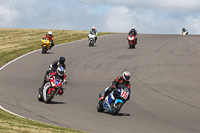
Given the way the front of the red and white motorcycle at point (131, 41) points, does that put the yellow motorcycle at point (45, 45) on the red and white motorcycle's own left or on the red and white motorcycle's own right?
on the red and white motorcycle's own right

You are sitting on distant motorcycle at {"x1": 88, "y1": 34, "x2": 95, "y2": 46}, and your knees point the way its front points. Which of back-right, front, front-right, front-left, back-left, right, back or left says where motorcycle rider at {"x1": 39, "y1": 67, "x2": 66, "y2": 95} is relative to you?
front

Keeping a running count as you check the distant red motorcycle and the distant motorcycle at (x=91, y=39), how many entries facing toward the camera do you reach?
2

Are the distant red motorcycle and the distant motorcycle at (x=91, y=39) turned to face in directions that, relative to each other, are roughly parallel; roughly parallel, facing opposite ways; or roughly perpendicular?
roughly parallel

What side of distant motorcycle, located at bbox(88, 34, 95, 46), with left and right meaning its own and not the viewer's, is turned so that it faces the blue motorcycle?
front

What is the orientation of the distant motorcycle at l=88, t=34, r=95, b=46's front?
toward the camera

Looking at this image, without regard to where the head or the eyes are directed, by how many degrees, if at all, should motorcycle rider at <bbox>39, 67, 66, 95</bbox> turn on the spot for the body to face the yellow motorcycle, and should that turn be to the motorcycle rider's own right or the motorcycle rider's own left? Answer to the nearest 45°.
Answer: approximately 135° to the motorcycle rider's own left

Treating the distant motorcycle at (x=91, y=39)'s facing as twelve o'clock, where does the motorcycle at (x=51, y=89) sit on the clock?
The motorcycle is roughly at 12 o'clock from the distant motorcycle.

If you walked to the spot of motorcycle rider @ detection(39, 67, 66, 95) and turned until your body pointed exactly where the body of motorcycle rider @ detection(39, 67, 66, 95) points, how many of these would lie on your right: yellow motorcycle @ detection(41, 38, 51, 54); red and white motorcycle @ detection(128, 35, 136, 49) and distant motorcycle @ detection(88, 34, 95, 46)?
0

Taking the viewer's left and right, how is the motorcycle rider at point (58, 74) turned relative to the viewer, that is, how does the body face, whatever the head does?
facing the viewer and to the right of the viewer

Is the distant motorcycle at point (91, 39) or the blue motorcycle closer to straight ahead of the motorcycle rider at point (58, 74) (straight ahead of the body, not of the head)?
the blue motorcycle

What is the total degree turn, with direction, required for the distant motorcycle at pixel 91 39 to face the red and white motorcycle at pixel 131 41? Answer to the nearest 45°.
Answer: approximately 45° to its left
